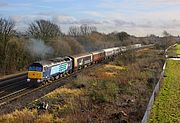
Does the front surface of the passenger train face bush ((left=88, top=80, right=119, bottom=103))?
no

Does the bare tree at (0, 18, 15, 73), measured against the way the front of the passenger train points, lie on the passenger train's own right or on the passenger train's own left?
on the passenger train's own right
